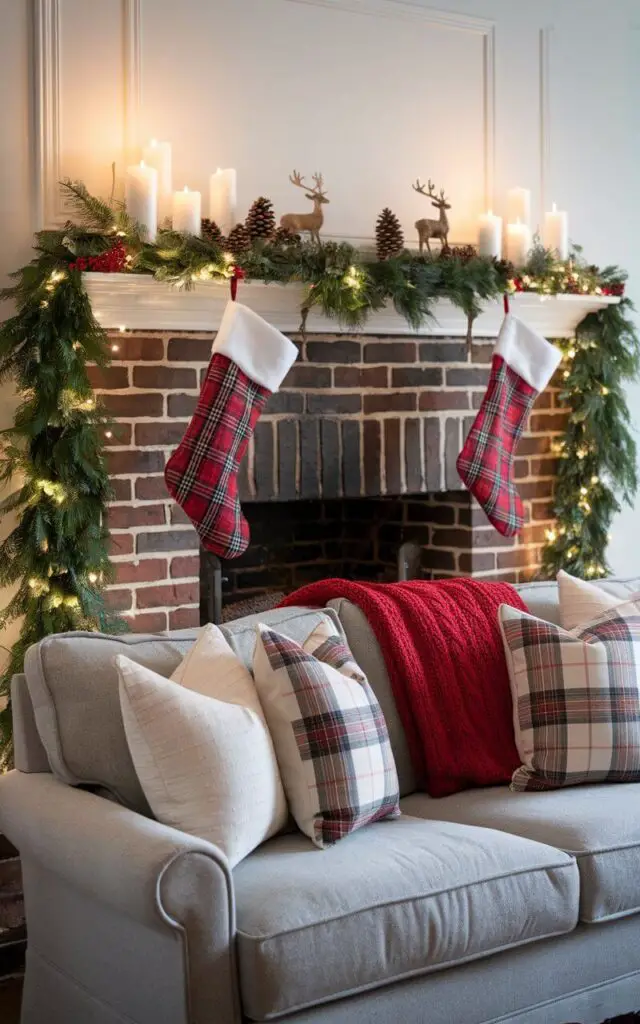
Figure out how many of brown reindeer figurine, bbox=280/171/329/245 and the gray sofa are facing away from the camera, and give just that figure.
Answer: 0

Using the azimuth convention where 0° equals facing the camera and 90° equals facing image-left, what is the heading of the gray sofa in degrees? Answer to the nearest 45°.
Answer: approximately 315°

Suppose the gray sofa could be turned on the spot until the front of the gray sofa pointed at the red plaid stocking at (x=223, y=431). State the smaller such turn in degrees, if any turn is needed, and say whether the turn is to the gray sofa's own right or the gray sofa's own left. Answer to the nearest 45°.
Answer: approximately 135° to the gray sofa's own left

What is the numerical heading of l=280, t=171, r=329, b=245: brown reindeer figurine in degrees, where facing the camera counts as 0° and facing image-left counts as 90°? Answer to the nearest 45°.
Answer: approximately 270°

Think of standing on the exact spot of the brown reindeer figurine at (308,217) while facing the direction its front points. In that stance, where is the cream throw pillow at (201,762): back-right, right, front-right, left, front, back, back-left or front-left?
right
